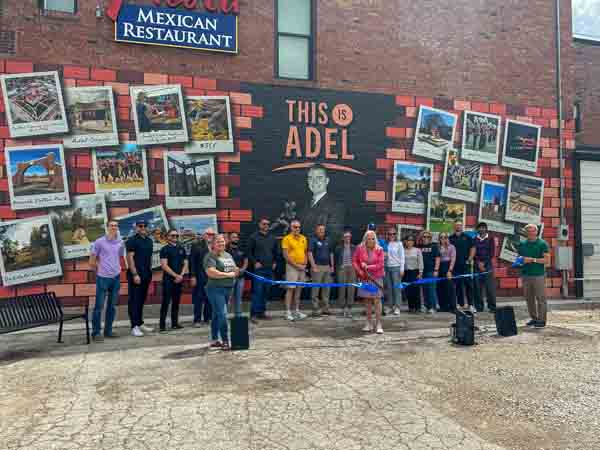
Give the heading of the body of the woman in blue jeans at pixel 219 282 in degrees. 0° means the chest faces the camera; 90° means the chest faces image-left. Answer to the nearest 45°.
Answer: approximately 315°

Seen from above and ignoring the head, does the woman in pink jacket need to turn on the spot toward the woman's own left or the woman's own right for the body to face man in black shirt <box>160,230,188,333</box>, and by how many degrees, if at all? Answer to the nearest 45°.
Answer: approximately 90° to the woman's own right

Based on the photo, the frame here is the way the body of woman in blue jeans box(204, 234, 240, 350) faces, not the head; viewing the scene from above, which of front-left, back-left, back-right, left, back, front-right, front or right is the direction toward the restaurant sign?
back-left

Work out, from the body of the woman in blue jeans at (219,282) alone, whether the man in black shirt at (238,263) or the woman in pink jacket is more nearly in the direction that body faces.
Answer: the woman in pink jacket

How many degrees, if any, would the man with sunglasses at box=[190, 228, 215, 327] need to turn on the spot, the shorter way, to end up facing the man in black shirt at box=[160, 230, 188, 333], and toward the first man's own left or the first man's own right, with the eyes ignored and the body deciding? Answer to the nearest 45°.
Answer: approximately 90° to the first man's own right

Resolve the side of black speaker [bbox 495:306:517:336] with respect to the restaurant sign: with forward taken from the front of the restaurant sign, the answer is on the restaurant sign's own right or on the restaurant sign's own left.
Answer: on the restaurant sign's own left

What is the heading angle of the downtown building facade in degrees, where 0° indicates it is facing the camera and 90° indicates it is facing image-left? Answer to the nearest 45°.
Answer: approximately 0°
